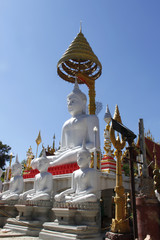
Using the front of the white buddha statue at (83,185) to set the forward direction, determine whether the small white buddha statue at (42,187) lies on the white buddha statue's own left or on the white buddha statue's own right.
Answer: on the white buddha statue's own right

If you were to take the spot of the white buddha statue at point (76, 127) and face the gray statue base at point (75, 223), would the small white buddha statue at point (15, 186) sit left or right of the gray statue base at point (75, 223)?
right

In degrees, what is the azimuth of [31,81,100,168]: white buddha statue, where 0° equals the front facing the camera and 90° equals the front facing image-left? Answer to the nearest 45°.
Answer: approximately 45°

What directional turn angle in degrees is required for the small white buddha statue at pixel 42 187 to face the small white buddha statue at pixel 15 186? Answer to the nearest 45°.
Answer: approximately 90° to its right

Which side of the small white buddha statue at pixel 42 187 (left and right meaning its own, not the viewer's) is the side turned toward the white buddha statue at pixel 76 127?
back

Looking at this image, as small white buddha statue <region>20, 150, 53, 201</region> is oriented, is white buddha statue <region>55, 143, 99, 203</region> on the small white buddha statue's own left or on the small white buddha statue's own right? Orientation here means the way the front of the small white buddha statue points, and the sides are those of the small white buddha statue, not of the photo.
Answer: on the small white buddha statue's own left

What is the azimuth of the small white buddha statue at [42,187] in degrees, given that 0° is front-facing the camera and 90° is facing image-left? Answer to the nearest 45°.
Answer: approximately 45°

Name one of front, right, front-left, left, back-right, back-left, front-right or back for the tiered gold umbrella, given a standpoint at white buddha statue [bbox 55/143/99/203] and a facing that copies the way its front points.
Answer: back-right
